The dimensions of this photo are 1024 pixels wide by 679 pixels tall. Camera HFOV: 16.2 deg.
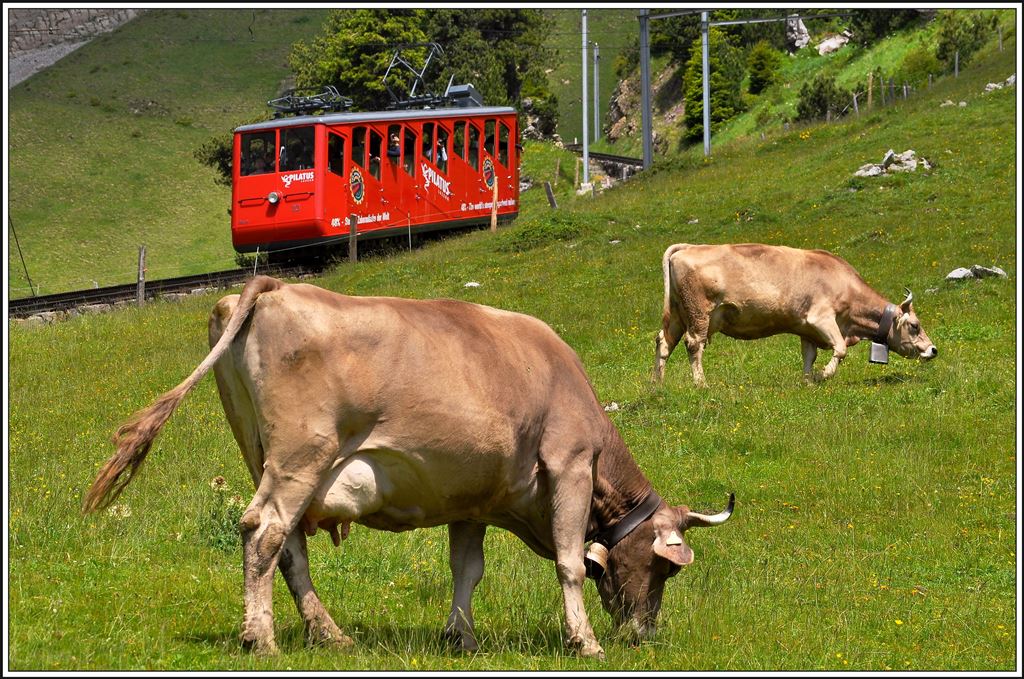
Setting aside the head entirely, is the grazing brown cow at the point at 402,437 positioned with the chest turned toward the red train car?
no

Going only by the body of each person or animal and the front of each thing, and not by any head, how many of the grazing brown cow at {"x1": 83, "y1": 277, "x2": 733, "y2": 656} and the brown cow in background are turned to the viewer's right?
2

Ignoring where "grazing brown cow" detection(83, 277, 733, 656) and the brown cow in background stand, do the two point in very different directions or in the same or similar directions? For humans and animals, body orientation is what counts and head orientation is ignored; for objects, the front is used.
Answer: same or similar directions

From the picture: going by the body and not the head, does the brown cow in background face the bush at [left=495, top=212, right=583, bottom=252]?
no

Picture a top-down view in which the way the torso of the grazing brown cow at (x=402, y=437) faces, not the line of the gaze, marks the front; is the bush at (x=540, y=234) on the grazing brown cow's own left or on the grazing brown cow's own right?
on the grazing brown cow's own left

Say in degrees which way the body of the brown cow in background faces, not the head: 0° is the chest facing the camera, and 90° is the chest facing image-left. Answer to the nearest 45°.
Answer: approximately 270°

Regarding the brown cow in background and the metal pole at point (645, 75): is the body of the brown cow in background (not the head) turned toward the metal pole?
no

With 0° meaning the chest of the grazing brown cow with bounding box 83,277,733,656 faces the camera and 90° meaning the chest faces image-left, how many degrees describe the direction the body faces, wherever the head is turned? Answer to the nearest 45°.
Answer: approximately 270°

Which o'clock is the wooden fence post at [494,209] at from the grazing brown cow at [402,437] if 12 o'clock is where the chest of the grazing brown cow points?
The wooden fence post is roughly at 9 o'clock from the grazing brown cow.
